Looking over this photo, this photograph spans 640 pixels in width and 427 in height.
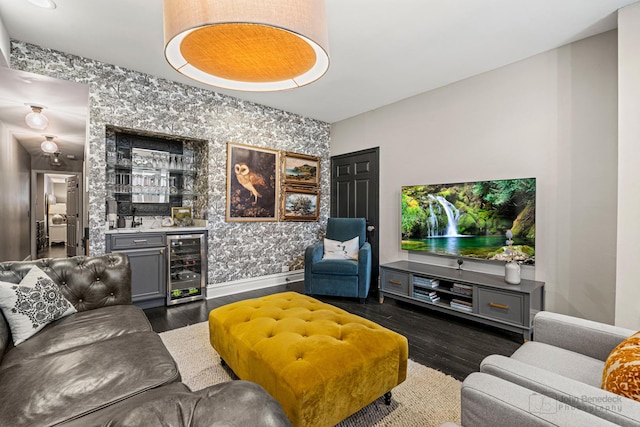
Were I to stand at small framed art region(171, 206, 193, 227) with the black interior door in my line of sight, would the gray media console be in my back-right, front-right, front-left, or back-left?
front-right

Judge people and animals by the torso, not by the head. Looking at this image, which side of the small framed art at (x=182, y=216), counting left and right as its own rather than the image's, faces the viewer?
front

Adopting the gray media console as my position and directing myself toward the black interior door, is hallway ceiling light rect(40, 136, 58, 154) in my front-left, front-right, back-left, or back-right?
front-left

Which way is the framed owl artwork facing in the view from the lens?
facing the viewer and to the right of the viewer

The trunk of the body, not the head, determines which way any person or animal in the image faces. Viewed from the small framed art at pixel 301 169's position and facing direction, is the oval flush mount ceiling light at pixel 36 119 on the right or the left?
on its right

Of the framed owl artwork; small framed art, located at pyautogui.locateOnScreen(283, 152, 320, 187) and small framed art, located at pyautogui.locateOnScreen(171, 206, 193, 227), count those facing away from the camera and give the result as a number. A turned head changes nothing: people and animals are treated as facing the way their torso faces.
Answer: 0

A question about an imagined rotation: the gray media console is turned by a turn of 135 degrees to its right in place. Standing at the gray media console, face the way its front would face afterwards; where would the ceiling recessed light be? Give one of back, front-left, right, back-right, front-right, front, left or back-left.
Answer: back-left

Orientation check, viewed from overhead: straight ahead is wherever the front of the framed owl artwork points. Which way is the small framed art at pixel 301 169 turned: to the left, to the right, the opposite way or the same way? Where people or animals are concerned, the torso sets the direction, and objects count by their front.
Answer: the same way

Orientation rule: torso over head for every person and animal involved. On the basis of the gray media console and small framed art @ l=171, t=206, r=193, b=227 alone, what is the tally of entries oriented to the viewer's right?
0

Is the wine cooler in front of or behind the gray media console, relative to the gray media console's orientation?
in front

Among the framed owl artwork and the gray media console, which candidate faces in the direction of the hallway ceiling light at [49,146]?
the gray media console

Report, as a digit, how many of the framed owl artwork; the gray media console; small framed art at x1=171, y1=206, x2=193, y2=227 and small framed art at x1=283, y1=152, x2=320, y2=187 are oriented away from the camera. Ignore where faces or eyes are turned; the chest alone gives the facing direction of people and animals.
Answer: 0

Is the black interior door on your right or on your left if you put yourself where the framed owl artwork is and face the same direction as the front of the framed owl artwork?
on your left

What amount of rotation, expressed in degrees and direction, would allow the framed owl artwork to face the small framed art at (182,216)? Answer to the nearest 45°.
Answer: approximately 135° to its right

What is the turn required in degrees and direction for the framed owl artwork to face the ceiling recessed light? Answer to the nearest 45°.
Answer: approximately 90° to its right

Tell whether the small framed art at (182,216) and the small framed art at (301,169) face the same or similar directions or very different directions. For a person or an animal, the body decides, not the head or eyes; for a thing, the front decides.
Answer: same or similar directions
